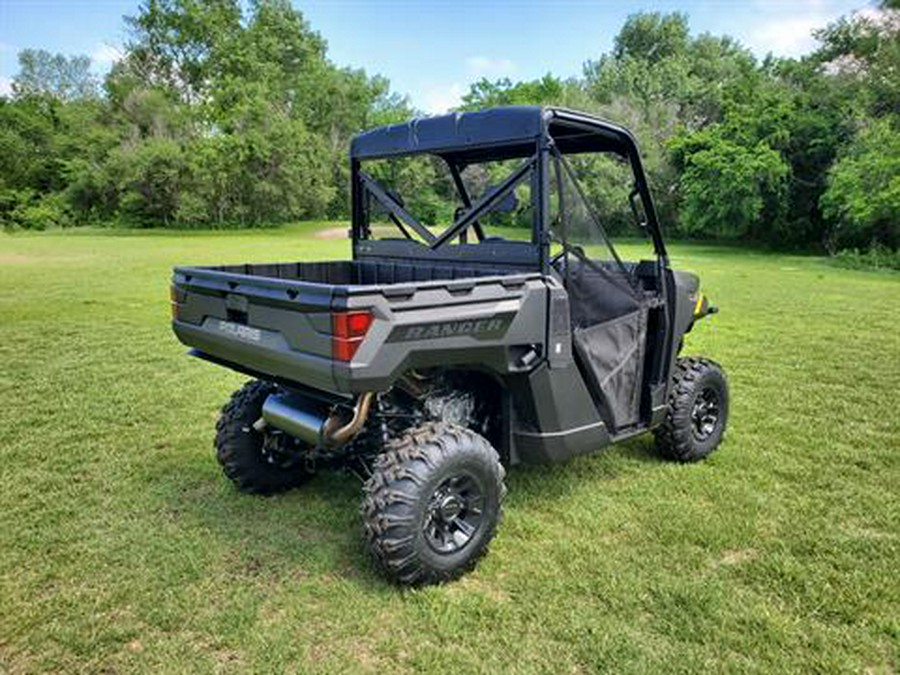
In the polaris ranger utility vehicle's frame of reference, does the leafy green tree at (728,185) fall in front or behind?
in front

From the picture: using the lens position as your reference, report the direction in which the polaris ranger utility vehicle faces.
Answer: facing away from the viewer and to the right of the viewer

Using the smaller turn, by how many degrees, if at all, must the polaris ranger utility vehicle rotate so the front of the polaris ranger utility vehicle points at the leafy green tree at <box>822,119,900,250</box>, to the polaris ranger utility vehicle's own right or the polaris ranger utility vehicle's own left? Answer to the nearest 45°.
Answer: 0° — it already faces it
